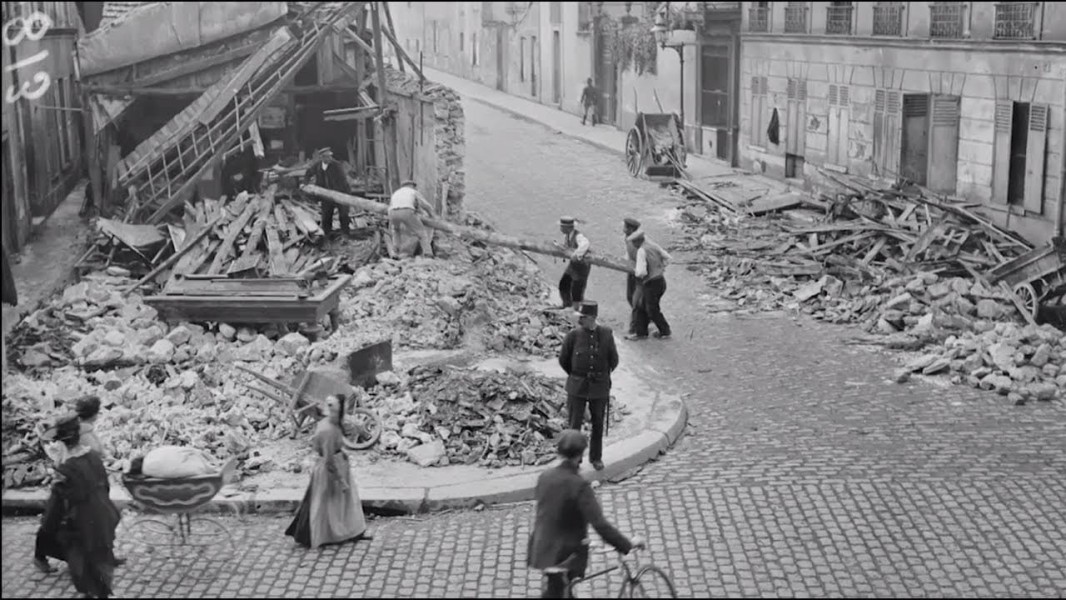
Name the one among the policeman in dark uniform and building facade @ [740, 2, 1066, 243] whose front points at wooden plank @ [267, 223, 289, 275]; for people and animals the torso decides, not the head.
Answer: the building facade

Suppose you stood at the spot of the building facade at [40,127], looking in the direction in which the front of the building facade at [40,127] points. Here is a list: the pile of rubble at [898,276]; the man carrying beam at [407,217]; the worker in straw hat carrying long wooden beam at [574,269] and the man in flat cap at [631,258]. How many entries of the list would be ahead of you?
4

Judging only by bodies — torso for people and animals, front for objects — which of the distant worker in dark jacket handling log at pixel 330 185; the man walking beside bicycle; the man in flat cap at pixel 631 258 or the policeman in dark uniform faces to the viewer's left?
the man in flat cap

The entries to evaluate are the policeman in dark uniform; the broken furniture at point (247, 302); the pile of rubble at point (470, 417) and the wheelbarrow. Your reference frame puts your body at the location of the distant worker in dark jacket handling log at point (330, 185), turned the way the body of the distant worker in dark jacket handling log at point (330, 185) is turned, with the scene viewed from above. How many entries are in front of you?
4

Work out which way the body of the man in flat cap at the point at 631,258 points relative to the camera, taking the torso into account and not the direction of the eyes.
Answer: to the viewer's left

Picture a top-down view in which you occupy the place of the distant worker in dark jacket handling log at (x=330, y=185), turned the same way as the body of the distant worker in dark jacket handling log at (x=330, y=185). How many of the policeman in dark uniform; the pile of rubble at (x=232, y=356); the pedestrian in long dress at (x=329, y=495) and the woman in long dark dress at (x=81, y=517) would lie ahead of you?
4

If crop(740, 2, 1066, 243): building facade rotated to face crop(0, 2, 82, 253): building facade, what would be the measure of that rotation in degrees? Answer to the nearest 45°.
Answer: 0° — it already faces it

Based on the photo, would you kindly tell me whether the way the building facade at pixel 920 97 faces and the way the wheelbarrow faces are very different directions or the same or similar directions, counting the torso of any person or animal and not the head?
very different directions

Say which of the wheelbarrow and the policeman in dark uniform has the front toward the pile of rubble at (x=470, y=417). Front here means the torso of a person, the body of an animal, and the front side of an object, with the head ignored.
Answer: the wheelbarrow

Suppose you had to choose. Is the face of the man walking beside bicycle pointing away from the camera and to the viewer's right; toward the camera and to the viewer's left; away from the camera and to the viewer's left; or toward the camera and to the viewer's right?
away from the camera and to the viewer's right

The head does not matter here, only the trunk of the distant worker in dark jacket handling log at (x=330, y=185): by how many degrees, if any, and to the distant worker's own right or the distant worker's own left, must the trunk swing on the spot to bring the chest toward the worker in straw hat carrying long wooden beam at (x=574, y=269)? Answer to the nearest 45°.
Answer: approximately 45° to the distant worker's own left

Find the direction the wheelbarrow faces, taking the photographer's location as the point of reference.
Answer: facing to the right of the viewer

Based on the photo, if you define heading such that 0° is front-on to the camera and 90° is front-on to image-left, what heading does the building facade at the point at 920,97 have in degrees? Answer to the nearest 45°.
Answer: approximately 45°

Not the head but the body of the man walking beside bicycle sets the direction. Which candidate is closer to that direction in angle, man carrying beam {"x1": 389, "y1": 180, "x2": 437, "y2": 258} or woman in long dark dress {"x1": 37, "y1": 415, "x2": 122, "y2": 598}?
the man carrying beam
